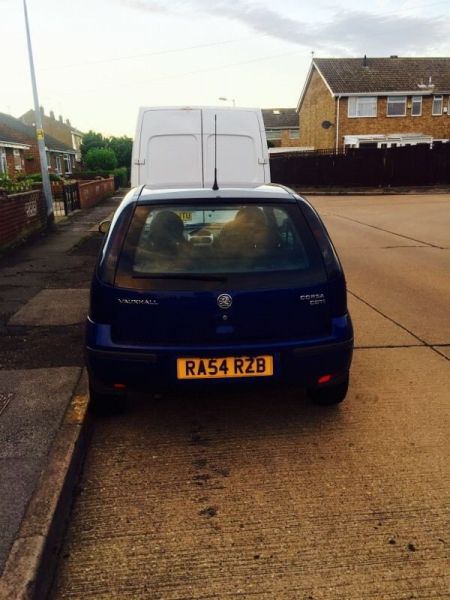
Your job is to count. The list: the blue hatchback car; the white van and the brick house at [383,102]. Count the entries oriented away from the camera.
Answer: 2

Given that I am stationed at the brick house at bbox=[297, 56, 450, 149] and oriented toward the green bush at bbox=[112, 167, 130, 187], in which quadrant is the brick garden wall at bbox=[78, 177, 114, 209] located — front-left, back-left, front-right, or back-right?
front-left

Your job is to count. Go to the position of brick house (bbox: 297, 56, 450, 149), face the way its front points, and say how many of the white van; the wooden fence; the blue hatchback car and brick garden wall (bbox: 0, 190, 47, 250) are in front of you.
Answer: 4

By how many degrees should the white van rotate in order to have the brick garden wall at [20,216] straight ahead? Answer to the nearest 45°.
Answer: approximately 45° to its left

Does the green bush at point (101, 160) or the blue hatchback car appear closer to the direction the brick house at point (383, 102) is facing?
the blue hatchback car

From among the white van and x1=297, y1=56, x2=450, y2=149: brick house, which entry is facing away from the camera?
the white van

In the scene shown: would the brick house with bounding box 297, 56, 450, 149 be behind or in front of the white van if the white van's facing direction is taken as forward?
in front

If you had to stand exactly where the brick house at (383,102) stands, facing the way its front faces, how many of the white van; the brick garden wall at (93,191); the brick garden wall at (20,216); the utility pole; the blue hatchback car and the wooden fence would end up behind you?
0

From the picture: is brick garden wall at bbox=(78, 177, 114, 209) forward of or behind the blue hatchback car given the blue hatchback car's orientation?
forward

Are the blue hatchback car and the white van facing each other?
no

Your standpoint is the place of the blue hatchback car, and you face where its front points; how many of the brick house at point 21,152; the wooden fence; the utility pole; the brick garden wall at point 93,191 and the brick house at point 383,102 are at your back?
0

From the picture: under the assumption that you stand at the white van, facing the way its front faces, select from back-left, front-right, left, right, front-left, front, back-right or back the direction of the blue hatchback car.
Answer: back

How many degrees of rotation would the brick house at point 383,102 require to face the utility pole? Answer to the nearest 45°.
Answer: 0° — it already faces it

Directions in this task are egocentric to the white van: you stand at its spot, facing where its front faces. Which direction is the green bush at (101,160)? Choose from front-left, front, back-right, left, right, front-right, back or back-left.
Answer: front

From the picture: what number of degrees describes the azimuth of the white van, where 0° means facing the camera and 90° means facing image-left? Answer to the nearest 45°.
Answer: approximately 180°

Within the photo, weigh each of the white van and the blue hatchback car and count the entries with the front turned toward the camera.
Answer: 0

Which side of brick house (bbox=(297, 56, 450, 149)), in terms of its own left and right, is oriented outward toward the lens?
front

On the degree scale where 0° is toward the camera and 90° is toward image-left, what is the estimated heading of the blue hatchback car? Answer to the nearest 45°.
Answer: approximately 180°

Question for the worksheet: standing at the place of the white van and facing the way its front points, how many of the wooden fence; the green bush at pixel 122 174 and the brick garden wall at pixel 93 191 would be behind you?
0

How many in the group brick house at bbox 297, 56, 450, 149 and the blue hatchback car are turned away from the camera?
1
